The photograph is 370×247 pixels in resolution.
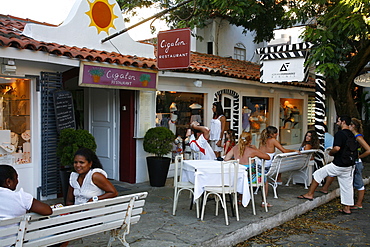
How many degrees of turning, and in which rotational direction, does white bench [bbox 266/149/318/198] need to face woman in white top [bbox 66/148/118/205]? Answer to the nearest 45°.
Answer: approximately 90° to its left

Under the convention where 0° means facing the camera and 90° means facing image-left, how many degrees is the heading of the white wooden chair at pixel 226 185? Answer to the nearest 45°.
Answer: approximately 135°

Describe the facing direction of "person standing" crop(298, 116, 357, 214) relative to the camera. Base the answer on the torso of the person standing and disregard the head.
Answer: to the viewer's left

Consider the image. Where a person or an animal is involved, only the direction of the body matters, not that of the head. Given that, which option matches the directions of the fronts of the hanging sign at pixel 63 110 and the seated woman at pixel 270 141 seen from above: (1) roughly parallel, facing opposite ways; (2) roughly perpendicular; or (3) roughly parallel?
roughly perpendicular

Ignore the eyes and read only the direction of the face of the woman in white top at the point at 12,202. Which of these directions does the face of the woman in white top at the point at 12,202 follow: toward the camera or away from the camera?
away from the camera

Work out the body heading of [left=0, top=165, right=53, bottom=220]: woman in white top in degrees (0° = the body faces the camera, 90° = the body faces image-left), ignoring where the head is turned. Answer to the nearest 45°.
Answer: approximately 225°

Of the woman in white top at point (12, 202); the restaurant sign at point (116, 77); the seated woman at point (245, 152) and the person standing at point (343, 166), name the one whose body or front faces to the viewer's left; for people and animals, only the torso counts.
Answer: the person standing
